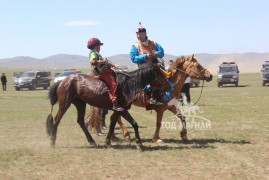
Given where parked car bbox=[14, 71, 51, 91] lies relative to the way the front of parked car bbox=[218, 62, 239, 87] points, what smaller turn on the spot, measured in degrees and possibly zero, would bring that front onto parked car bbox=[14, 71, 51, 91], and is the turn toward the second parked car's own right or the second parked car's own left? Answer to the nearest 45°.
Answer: approximately 90° to the second parked car's own right

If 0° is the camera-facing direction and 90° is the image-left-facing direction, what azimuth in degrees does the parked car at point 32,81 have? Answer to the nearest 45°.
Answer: approximately 45°

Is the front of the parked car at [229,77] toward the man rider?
yes

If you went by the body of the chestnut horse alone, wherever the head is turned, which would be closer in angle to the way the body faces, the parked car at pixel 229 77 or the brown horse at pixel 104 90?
the parked car

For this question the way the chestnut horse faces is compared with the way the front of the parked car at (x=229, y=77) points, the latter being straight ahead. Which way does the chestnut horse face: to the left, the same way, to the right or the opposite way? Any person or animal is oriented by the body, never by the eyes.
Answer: to the left

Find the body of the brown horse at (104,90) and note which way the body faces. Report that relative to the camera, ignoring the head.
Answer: to the viewer's right

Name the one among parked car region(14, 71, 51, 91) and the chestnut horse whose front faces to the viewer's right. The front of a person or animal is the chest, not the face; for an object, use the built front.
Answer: the chestnut horse

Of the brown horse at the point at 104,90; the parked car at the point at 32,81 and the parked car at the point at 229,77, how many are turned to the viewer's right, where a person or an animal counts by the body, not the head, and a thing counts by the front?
1

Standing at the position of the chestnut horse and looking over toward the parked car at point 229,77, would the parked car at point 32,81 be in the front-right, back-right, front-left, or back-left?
front-left

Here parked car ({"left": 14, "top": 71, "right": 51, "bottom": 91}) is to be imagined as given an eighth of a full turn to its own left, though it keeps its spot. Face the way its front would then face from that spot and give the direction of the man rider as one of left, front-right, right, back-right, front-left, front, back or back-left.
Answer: front

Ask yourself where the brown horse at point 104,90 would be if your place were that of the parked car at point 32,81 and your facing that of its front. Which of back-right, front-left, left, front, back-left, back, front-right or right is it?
front-left

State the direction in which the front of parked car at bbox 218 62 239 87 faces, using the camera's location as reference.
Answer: facing the viewer

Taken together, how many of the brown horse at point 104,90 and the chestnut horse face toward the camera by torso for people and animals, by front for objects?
0

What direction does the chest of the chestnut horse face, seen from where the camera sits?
to the viewer's right
